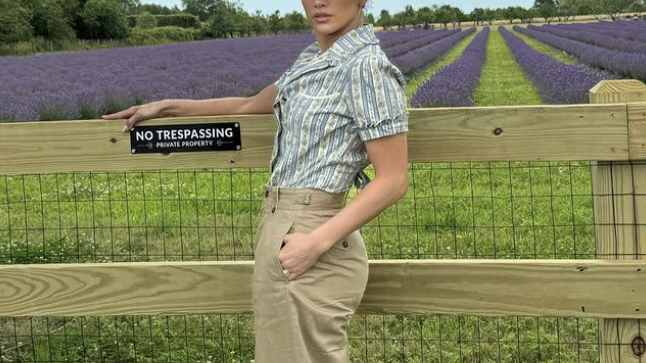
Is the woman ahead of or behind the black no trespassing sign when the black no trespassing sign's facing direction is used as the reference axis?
ahead

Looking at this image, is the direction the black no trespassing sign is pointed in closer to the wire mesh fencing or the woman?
the woman

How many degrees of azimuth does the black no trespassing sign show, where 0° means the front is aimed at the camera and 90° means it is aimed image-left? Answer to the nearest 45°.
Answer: approximately 0°
